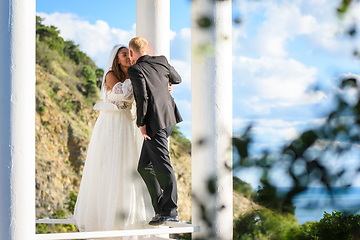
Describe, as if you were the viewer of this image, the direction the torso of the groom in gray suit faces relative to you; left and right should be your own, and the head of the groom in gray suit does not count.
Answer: facing away from the viewer and to the left of the viewer

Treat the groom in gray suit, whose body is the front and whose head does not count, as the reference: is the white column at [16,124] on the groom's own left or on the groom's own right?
on the groom's own left

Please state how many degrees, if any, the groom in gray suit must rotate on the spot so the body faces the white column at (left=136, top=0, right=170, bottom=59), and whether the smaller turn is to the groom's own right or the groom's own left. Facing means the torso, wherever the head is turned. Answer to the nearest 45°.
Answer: approximately 45° to the groom's own right

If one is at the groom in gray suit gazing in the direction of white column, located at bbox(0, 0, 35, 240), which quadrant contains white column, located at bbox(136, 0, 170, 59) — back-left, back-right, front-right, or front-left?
back-right

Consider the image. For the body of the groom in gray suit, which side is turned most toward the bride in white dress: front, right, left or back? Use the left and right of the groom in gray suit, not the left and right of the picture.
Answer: front

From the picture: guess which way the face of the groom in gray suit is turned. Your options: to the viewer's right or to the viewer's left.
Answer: to the viewer's left
